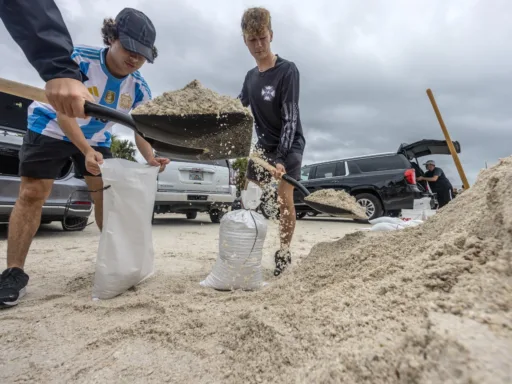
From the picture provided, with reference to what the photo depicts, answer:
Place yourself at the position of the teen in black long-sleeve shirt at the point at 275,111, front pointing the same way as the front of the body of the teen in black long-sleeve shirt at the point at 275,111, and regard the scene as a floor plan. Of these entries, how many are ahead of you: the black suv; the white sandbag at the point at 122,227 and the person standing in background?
1

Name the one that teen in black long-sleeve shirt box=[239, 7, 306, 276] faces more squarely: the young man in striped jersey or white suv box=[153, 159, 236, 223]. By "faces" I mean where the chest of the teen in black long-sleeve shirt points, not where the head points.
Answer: the young man in striped jersey

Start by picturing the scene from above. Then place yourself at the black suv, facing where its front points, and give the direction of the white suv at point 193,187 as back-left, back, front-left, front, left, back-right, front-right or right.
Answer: front

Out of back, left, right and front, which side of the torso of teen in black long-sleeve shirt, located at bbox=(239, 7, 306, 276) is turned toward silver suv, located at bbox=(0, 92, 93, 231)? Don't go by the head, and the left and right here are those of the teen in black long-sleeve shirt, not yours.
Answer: right

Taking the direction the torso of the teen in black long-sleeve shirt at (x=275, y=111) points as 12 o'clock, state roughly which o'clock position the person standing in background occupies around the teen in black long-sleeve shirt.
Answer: The person standing in background is roughly at 6 o'clock from the teen in black long-sleeve shirt.

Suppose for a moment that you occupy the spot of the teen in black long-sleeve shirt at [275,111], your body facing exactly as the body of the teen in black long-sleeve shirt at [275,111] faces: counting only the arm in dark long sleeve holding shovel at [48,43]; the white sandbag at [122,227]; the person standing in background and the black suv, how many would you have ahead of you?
2

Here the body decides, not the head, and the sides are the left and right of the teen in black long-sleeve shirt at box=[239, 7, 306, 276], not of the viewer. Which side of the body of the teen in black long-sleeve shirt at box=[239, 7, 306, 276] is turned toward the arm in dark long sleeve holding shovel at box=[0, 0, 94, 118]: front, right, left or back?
front

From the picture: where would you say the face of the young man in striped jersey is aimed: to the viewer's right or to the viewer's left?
to the viewer's right

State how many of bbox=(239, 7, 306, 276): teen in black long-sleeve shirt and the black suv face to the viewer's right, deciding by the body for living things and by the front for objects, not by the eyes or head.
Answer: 0

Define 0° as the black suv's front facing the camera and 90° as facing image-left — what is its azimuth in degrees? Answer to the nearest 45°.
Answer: approximately 135°

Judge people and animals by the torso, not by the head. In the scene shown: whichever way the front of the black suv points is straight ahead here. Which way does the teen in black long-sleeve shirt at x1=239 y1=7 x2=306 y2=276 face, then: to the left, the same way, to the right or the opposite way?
to the left

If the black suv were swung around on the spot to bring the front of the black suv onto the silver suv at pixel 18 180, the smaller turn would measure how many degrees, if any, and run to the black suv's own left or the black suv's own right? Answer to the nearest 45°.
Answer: approximately 90° to the black suv's own left

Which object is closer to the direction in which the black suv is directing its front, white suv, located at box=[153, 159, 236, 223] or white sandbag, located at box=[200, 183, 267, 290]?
the white suv
